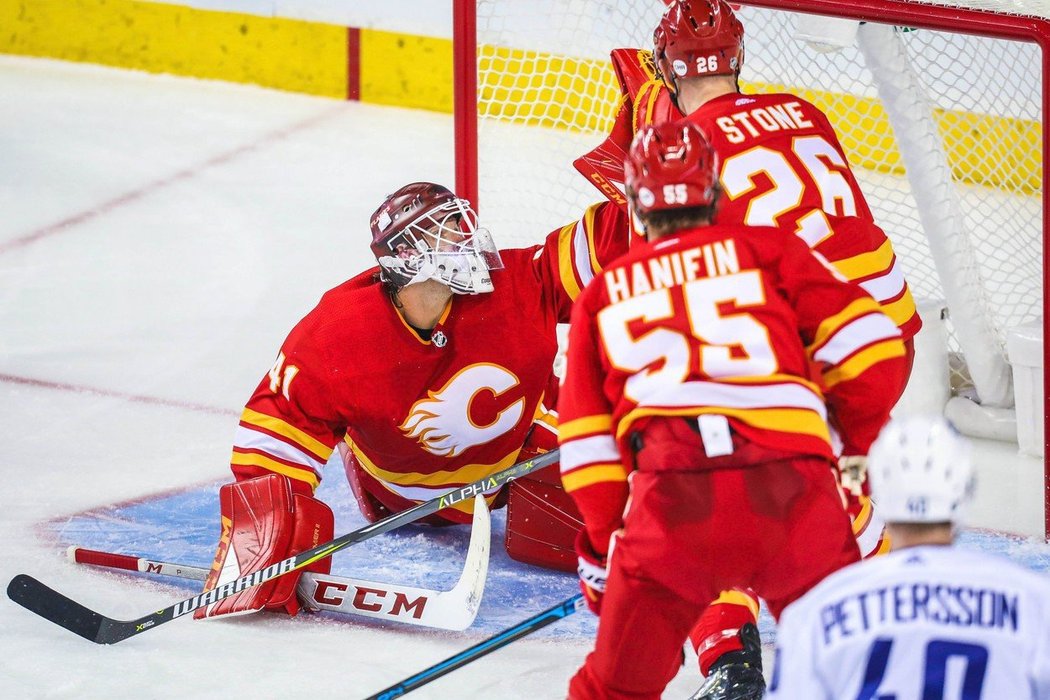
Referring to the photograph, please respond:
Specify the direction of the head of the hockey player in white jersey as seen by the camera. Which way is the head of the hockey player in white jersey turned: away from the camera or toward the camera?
away from the camera

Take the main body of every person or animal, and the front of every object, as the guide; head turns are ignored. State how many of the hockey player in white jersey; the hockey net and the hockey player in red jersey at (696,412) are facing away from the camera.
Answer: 2

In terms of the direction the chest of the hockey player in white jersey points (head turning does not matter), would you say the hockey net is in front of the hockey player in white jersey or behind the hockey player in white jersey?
in front

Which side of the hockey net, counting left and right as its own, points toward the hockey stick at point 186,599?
front

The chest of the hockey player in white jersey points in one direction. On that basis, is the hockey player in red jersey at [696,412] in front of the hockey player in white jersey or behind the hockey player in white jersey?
in front

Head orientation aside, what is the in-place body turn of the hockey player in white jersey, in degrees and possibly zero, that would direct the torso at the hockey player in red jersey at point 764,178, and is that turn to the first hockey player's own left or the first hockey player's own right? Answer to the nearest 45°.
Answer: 0° — they already face them

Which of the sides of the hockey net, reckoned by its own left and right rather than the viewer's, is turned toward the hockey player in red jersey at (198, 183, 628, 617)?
front

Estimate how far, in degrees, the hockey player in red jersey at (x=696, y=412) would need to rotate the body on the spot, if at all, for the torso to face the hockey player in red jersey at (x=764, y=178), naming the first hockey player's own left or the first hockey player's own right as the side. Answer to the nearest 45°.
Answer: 0° — they already face them

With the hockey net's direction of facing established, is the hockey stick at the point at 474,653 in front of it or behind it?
in front

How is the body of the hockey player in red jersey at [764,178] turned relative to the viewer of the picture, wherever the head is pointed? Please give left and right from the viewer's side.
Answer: facing away from the viewer and to the left of the viewer

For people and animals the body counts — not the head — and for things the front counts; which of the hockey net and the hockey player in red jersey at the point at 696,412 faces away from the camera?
the hockey player in red jersey

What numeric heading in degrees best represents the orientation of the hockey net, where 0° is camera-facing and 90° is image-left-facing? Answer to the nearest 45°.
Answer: approximately 45°

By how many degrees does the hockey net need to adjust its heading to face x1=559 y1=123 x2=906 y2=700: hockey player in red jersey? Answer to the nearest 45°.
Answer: approximately 45° to its left

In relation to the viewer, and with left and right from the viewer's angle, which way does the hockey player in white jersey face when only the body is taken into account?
facing away from the viewer

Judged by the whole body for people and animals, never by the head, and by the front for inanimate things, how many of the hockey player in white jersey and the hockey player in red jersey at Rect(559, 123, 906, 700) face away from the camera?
2

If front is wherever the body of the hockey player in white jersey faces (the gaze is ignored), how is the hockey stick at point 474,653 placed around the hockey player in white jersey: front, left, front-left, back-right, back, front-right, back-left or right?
front-left
